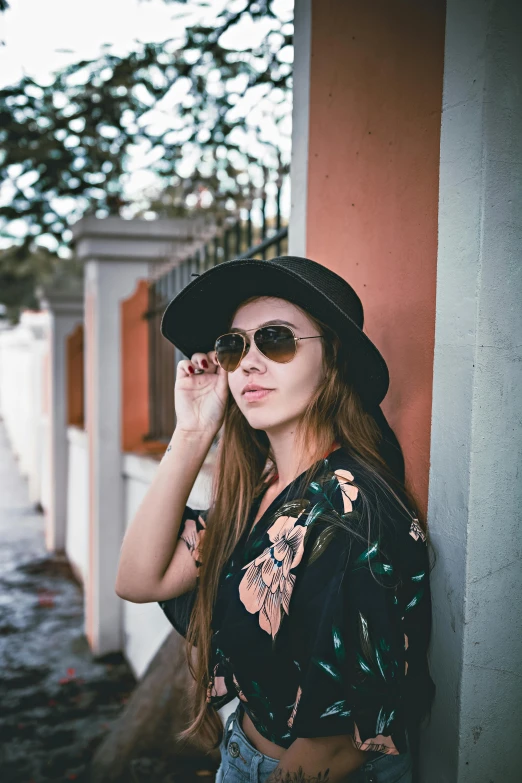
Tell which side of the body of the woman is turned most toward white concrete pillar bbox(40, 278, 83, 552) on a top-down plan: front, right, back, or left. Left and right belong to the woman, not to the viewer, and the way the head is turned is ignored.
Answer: right

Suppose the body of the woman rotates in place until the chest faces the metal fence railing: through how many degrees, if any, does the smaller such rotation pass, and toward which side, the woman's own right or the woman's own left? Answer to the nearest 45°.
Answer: approximately 135° to the woman's own right

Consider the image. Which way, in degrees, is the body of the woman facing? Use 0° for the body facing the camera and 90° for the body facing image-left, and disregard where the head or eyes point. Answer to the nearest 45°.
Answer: approximately 45°

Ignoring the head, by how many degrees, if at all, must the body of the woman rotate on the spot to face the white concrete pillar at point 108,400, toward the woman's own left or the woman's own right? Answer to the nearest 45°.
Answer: approximately 135° to the woman's own right
